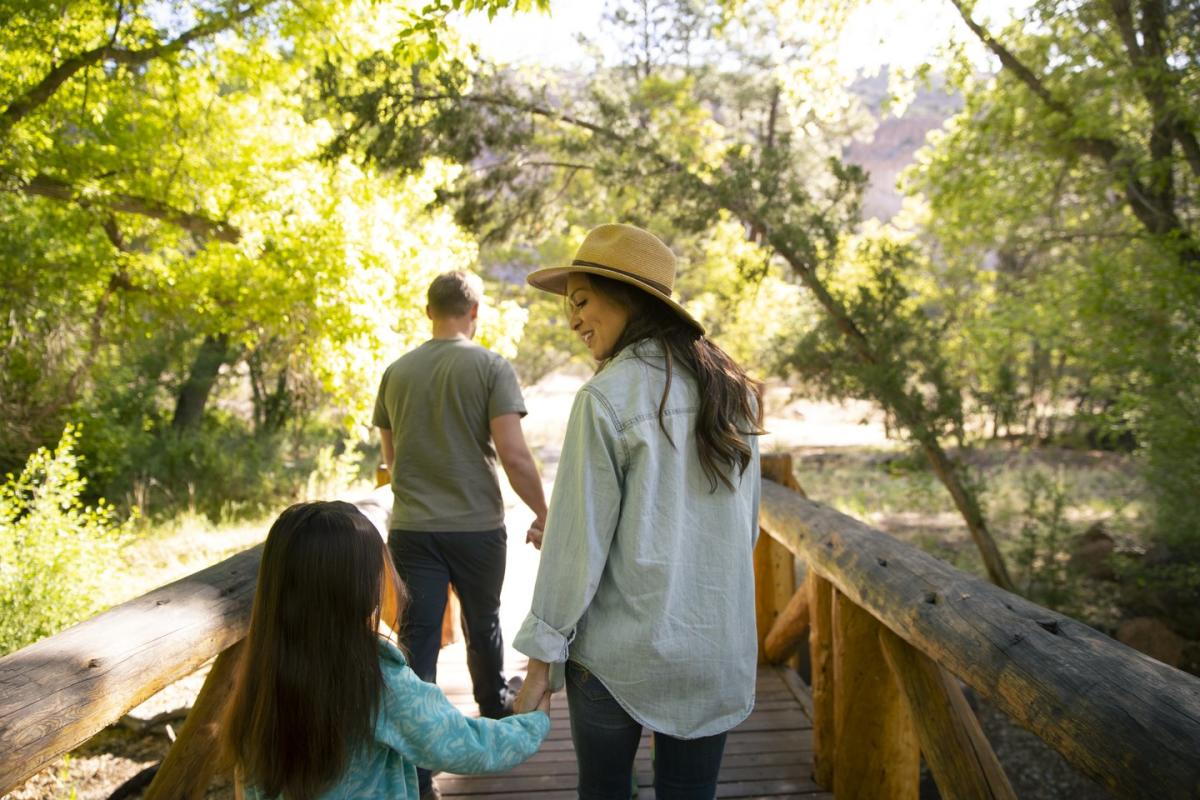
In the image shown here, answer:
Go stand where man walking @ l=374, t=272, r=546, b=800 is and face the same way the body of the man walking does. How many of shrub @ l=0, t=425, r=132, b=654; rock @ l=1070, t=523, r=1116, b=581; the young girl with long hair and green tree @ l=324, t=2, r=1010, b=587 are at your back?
1

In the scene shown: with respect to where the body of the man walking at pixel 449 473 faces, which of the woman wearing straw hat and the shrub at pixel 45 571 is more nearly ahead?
the shrub

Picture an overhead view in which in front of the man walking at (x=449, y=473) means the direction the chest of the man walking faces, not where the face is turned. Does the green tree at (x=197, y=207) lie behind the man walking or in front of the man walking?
in front

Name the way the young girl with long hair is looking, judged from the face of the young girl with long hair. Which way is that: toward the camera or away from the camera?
away from the camera

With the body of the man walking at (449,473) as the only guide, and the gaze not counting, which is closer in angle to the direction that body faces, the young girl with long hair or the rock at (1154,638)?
the rock

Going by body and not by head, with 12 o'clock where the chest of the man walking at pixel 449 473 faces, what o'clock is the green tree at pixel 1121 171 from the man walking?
The green tree is roughly at 2 o'clock from the man walking.

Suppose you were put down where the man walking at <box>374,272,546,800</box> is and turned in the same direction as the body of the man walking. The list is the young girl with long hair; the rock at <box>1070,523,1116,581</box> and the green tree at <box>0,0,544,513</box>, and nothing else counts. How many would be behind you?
1

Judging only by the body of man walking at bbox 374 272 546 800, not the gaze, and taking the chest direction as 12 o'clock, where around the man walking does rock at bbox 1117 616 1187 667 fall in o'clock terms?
The rock is roughly at 2 o'clock from the man walking.

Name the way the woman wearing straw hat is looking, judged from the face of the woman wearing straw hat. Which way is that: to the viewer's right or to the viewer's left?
to the viewer's left

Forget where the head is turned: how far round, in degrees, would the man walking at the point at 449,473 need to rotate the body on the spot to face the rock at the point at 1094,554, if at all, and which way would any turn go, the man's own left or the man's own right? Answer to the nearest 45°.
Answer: approximately 45° to the man's own right

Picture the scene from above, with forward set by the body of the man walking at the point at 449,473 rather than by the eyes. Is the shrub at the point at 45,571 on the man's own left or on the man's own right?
on the man's own left

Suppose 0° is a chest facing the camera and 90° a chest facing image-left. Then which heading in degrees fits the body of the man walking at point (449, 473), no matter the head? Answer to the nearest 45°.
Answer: approximately 180°

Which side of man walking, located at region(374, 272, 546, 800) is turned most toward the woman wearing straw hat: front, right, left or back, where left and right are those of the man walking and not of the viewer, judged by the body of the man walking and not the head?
back

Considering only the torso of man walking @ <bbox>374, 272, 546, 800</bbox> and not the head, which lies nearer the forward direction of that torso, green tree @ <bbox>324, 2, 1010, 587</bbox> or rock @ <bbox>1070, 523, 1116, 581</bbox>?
the green tree
